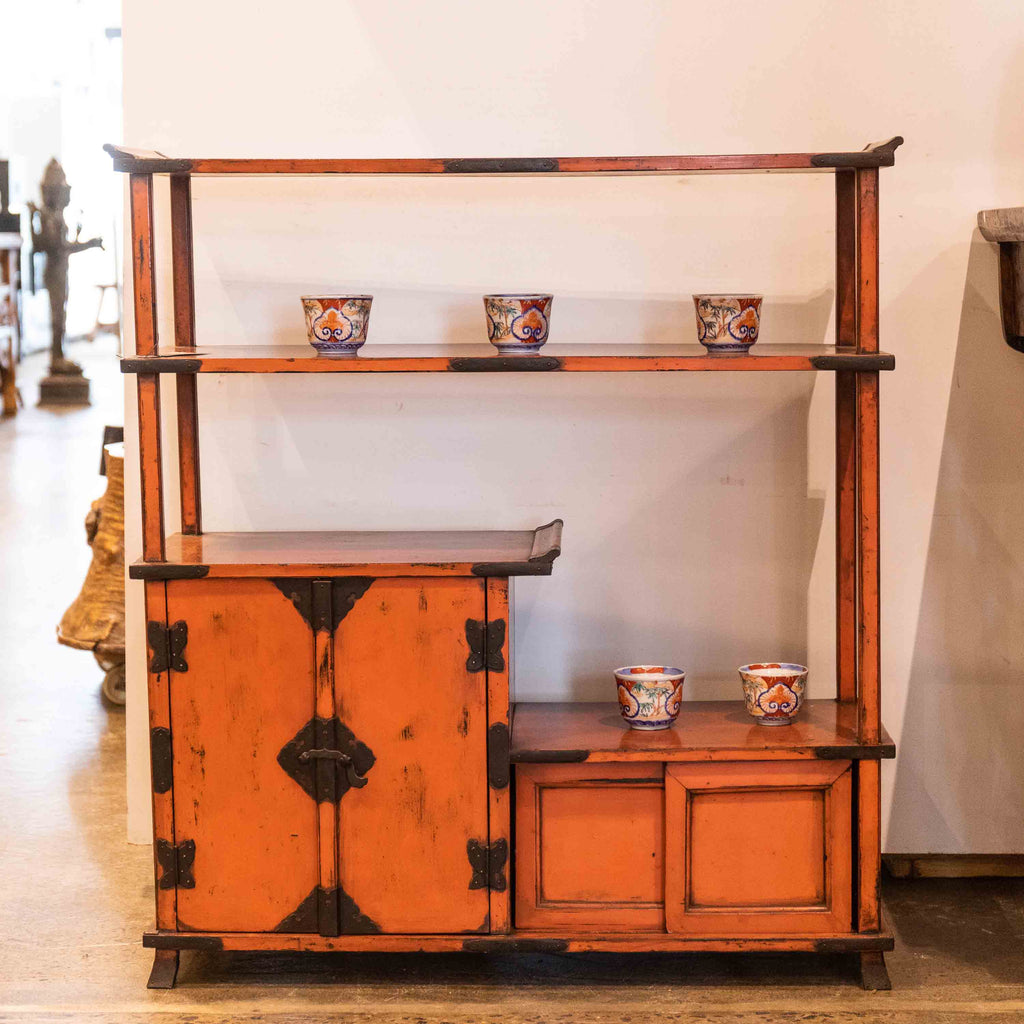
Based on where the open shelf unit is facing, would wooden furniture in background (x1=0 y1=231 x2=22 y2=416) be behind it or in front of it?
behind

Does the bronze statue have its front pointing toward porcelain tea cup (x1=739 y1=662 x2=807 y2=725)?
no

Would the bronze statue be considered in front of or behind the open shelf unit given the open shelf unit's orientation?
behind

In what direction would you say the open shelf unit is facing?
toward the camera

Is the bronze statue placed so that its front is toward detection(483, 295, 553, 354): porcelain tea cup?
no
